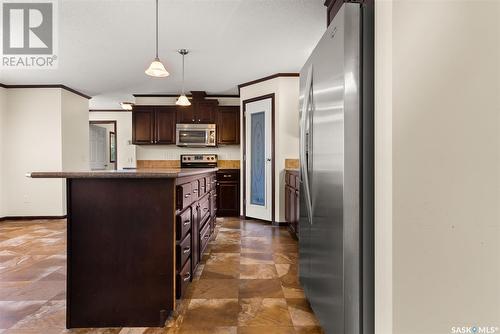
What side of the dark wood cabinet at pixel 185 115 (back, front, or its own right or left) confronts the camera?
front

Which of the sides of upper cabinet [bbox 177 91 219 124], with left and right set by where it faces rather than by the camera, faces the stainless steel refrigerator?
front

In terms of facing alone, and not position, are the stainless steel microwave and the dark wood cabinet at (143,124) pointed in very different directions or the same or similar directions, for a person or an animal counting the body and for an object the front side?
same or similar directions

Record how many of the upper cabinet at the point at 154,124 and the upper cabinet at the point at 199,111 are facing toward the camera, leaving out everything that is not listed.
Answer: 2

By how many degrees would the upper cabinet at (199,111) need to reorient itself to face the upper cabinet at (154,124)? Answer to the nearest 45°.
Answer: approximately 90° to its right

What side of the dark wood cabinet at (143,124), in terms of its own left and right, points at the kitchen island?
front

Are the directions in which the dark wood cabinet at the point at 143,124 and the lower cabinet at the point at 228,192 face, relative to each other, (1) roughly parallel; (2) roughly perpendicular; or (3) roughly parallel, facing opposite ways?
roughly parallel

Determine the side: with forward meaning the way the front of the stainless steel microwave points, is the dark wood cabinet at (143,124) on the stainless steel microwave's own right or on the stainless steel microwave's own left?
on the stainless steel microwave's own right

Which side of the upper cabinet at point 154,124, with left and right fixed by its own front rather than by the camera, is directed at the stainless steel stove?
left

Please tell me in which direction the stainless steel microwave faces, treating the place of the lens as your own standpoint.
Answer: facing the viewer

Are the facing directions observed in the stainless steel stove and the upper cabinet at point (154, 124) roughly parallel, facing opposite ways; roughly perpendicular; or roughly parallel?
roughly parallel

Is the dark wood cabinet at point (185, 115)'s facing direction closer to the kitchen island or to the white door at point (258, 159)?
the kitchen island

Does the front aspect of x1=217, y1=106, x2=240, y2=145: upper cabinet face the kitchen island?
yes

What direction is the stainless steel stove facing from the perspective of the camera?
toward the camera
